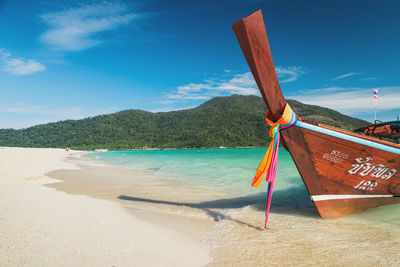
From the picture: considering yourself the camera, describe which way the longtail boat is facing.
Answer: facing the viewer and to the left of the viewer
